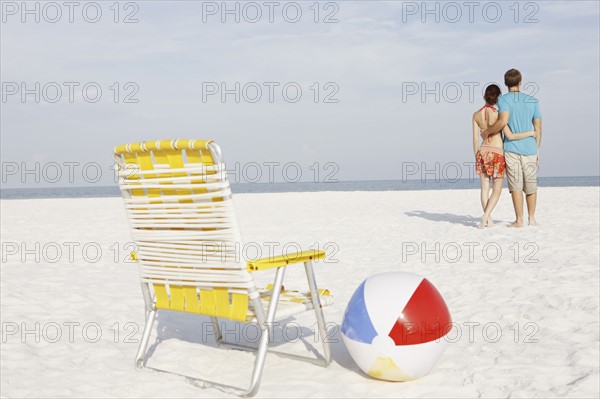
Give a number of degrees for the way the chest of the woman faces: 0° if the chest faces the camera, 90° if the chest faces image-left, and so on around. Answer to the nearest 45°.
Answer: approximately 180°

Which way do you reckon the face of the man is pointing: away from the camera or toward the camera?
away from the camera

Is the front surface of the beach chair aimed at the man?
yes

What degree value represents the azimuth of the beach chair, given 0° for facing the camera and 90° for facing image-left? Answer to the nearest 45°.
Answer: approximately 225°

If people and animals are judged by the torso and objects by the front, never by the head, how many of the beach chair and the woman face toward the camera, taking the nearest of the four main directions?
0

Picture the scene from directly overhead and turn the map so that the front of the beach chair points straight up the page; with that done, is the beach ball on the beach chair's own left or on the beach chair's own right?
on the beach chair's own right

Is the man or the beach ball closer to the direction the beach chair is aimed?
the man

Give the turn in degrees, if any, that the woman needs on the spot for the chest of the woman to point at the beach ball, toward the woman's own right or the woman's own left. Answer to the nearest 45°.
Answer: approximately 180°

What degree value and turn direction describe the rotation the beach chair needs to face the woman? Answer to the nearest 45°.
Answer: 0° — it already faces them
